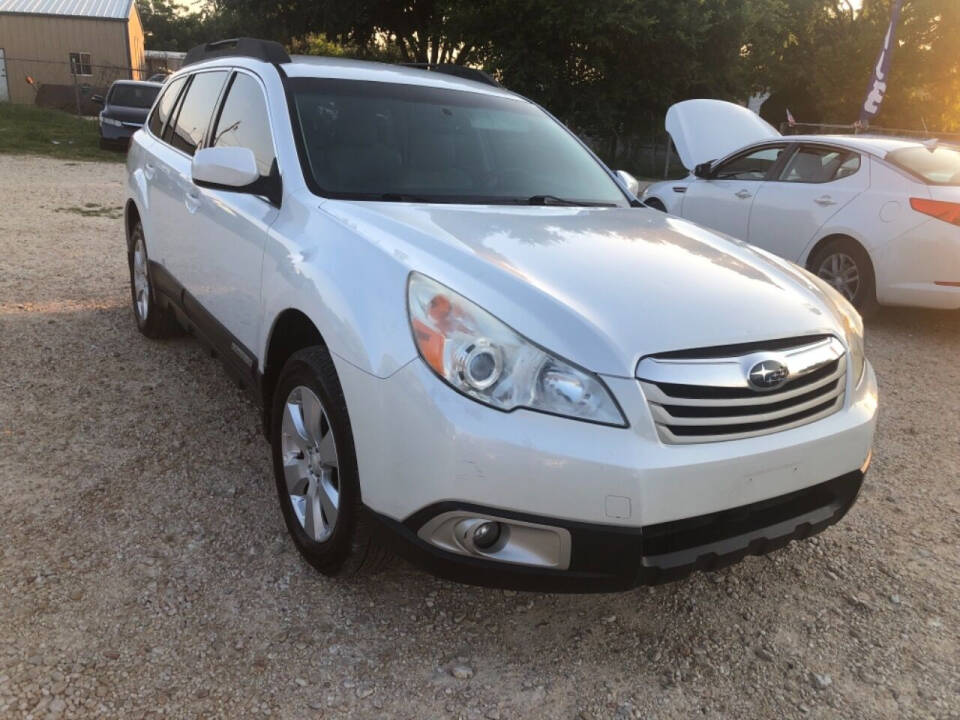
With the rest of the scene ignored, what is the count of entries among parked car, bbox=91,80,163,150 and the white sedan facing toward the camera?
1

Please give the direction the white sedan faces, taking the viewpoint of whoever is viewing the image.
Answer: facing away from the viewer and to the left of the viewer

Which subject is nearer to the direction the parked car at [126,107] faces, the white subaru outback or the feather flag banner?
the white subaru outback

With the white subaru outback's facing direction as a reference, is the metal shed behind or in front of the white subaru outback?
behind

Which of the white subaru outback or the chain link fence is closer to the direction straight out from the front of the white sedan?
the chain link fence

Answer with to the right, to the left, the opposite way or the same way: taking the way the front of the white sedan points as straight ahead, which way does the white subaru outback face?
the opposite way

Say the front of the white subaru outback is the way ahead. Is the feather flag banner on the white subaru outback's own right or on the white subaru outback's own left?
on the white subaru outback's own left

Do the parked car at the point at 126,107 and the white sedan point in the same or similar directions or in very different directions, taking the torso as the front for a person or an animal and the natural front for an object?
very different directions

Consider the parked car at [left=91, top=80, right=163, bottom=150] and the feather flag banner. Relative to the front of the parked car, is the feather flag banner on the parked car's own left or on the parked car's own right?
on the parked car's own left
